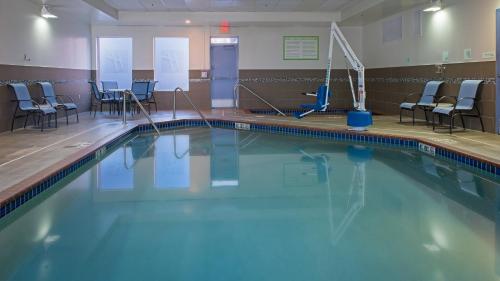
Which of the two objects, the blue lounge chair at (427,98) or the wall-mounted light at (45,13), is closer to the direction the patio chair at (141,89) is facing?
the wall-mounted light

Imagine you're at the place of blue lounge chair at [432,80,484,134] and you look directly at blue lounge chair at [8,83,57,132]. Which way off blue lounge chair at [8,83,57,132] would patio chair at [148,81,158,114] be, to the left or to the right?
right

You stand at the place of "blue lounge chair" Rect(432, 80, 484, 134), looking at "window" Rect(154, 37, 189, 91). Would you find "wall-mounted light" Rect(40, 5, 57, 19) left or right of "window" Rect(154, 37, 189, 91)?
left

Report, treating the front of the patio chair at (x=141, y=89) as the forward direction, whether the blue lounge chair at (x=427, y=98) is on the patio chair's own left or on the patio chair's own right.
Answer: on the patio chair's own left

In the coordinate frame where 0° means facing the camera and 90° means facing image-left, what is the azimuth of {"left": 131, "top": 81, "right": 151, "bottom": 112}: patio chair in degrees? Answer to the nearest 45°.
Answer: approximately 45°

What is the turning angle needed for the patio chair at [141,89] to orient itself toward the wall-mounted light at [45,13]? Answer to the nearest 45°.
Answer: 0° — it already faces it

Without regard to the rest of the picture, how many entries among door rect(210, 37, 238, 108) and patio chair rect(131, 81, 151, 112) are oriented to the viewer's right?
0

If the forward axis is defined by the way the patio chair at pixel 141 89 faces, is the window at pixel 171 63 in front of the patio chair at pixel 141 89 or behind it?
behind

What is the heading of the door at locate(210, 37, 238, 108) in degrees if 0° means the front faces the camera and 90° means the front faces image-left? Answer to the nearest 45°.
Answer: approximately 0°
